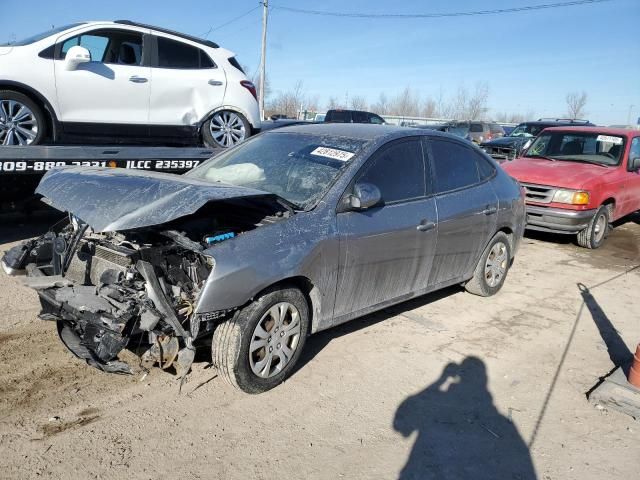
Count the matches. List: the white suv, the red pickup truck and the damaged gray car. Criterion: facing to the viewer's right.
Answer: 0

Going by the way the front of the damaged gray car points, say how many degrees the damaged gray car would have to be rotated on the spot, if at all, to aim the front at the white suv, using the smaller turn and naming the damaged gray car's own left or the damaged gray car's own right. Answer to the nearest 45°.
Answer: approximately 90° to the damaged gray car's own right

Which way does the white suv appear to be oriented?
to the viewer's left

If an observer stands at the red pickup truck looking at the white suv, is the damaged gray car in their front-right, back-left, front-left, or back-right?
front-left

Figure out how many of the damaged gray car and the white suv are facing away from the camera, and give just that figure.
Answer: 0

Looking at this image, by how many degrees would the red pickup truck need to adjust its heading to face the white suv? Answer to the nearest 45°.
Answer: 0° — it already faces it

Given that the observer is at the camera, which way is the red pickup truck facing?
facing the viewer and to the left of the viewer

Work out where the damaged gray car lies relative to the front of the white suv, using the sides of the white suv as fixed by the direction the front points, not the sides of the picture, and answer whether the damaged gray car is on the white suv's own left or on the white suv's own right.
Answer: on the white suv's own left

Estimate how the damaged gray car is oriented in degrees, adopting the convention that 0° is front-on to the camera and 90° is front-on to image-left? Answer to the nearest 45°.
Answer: approximately 45°

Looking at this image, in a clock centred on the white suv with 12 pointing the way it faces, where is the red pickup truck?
The red pickup truck is roughly at 6 o'clock from the white suv.
